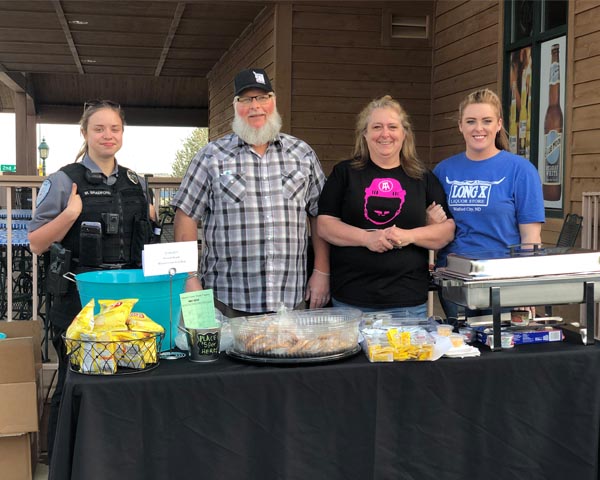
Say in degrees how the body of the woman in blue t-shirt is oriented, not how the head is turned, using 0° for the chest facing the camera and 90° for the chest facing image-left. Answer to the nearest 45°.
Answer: approximately 45°

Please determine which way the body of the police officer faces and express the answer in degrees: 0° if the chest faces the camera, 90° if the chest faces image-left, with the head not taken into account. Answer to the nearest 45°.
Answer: approximately 315°

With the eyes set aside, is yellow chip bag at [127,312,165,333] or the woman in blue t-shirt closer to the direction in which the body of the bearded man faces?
the yellow chip bag

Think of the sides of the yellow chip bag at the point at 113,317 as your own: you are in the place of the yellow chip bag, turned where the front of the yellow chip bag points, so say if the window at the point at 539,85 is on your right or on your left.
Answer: on your left

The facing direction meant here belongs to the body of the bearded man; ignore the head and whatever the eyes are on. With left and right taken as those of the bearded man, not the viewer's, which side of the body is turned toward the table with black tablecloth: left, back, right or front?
front

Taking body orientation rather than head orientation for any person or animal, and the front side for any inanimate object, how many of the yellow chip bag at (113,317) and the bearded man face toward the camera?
2

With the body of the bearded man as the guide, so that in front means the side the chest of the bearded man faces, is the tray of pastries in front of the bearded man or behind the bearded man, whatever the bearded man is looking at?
in front

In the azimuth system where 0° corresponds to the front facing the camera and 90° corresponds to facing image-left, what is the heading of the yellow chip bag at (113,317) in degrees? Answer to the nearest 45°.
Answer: approximately 0°
